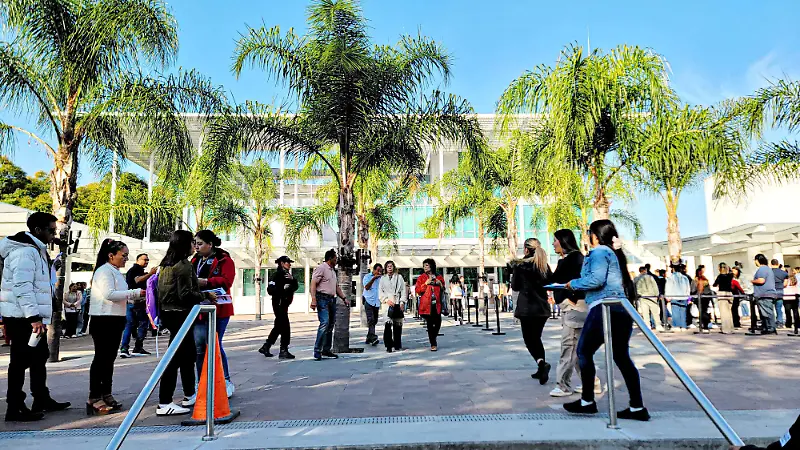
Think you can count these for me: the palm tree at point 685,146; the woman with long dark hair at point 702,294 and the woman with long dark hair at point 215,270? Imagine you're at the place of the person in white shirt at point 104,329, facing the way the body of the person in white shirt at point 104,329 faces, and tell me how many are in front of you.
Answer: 3

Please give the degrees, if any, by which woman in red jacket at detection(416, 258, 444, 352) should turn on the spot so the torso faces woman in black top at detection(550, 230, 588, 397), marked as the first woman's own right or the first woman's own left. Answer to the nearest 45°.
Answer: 0° — they already face them

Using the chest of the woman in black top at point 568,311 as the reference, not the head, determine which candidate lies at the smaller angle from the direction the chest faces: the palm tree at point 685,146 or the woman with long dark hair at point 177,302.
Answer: the woman with long dark hair

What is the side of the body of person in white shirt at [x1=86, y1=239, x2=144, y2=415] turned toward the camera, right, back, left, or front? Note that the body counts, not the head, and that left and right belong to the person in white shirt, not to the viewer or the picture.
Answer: right

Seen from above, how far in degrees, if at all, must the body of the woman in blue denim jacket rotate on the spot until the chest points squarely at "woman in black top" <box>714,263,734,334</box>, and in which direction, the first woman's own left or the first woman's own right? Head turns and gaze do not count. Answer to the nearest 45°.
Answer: approximately 90° to the first woman's own right

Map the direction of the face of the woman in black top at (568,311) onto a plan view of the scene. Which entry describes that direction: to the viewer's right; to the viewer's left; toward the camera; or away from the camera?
to the viewer's left

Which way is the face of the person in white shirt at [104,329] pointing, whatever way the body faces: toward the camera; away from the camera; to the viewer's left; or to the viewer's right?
to the viewer's right

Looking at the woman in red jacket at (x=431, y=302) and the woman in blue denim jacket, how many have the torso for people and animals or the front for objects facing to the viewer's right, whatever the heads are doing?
0

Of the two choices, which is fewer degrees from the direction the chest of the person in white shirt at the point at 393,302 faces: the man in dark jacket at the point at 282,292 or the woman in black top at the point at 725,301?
the man in dark jacket

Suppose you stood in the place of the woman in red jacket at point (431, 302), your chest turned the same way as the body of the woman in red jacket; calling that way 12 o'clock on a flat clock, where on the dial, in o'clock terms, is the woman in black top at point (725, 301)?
The woman in black top is roughly at 8 o'clock from the woman in red jacket.

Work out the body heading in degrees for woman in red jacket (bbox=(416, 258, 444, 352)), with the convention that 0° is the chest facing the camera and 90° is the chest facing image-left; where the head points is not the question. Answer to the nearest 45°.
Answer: approximately 0°

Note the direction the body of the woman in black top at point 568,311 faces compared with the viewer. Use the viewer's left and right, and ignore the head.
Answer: facing to the left of the viewer

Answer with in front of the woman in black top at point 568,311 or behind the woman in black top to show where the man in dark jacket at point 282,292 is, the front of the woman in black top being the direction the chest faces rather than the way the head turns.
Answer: in front

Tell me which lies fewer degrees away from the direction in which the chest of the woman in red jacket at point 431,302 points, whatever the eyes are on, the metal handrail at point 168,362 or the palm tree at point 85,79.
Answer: the metal handrail
